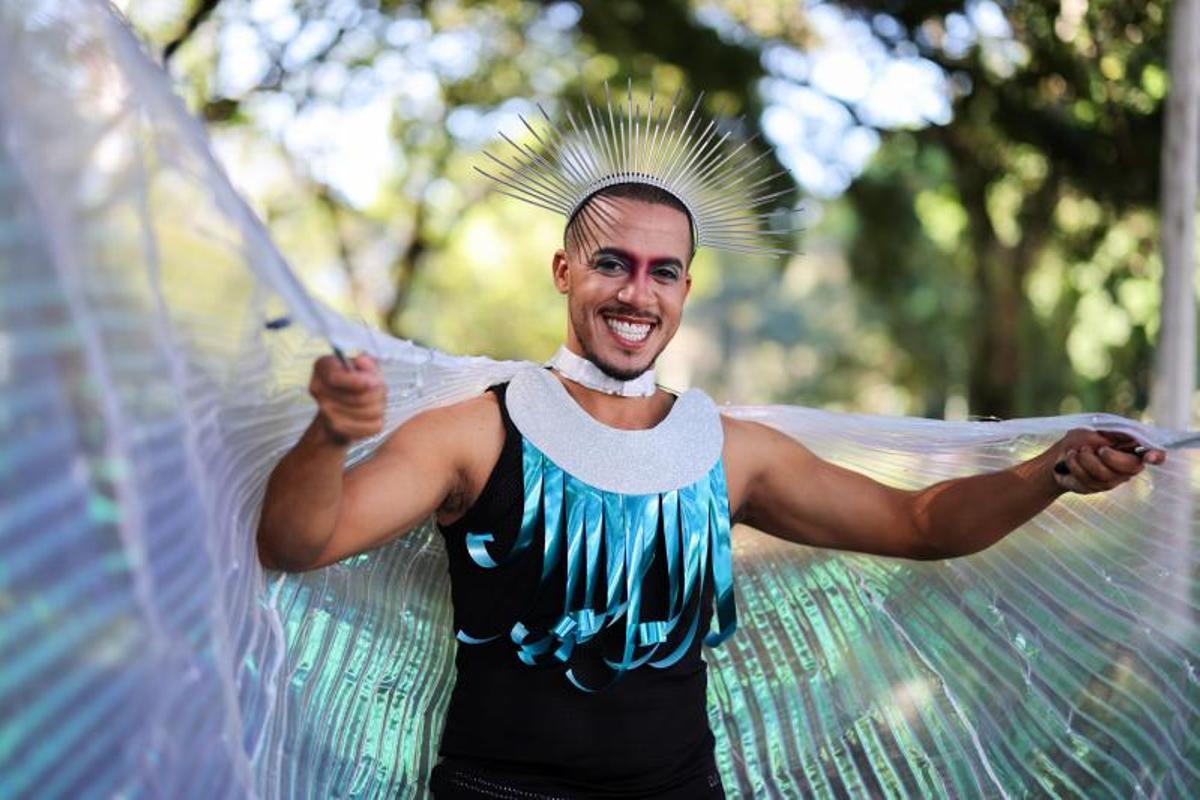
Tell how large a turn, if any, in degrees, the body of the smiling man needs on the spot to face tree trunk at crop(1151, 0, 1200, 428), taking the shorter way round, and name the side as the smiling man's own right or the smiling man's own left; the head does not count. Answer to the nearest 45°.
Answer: approximately 90° to the smiling man's own left

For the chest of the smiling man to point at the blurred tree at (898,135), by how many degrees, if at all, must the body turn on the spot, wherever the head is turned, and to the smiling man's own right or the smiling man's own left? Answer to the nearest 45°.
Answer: approximately 135° to the smiling man's own left

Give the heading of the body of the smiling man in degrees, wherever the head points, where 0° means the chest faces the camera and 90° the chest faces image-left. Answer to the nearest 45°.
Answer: approximately 315°

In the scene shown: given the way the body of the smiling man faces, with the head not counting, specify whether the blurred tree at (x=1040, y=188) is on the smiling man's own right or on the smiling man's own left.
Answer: on the smiling man's own left
